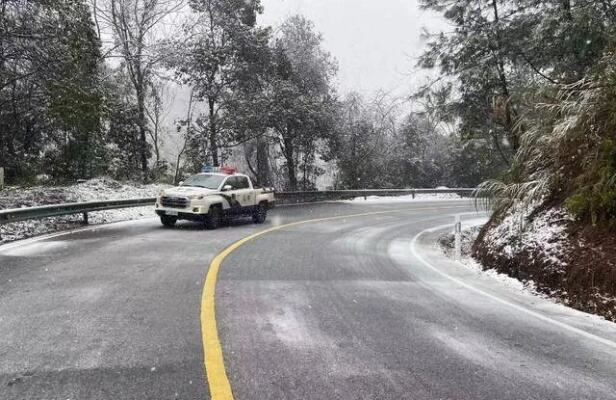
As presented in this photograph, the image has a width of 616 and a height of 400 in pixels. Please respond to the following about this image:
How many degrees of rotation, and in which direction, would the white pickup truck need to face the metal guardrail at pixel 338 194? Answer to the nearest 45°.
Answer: approximately 180°

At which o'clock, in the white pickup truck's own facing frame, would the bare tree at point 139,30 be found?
The bare tree is roughly at 4 o'clock from the white pickup truck.

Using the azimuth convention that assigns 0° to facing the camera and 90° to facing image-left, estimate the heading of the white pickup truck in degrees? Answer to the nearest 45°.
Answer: approximately 45°
